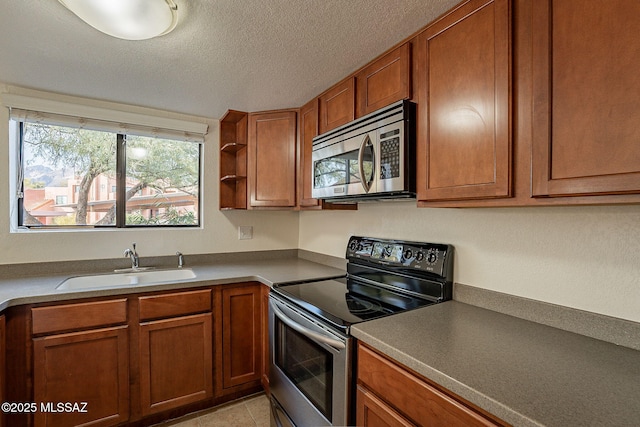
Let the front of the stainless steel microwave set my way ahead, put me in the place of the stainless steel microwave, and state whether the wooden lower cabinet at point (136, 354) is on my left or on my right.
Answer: on my right

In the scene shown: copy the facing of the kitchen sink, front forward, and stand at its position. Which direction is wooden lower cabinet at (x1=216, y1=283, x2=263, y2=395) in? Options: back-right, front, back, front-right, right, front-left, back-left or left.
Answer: front-left

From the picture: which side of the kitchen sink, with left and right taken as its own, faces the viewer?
front

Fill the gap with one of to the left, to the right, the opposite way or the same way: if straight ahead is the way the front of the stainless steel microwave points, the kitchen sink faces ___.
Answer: to the left

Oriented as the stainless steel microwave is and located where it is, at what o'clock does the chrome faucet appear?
The chrome faucet is roughly at 2 o'clock from the stainless steel microwave.

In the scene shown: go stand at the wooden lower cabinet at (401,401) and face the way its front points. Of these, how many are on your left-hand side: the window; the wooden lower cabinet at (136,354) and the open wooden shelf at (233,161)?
0

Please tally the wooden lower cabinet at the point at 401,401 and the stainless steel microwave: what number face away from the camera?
0

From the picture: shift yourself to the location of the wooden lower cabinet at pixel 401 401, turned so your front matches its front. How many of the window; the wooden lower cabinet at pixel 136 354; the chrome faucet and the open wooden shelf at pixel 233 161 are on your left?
0

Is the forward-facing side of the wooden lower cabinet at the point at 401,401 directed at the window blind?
no

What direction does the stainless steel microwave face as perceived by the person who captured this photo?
facing the viewer and to the left of the viewer

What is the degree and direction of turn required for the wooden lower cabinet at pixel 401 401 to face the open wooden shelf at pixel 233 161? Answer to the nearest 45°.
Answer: approximately 90° to its right

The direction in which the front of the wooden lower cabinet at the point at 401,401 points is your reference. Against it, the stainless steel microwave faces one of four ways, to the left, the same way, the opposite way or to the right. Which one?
the same way
